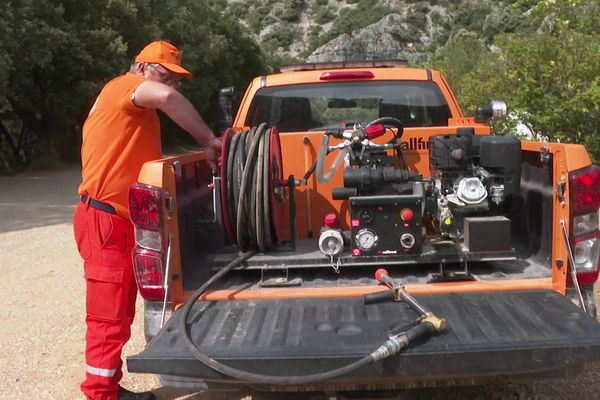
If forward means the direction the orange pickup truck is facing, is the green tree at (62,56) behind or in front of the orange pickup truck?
in front

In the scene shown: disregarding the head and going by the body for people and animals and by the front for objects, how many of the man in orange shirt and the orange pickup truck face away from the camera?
1

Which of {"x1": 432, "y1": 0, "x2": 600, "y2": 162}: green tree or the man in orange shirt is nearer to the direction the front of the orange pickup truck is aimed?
the green tree

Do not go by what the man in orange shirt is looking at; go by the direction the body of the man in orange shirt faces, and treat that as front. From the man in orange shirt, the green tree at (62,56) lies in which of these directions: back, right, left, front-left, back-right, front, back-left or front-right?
left

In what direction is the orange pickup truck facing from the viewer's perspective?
away from the camera

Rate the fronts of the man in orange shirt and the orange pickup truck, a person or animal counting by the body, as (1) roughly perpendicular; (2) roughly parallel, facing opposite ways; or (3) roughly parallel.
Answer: roughly perpendicular

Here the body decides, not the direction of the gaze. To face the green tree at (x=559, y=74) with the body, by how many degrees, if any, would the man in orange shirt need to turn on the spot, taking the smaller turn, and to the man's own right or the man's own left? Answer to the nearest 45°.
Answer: approximately 45° to the man's own left

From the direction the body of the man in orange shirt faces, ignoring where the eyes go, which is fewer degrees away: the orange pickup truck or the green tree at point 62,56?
the orange pickup truck

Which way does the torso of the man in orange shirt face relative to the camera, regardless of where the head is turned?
to the viewer's right

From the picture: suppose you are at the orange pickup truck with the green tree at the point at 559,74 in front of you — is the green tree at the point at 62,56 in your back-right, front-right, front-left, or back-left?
front-left

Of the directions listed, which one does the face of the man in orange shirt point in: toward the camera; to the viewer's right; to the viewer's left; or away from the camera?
to the viewer's right

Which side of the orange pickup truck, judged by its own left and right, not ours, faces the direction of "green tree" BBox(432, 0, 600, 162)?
front
